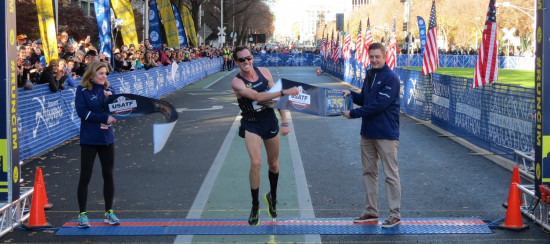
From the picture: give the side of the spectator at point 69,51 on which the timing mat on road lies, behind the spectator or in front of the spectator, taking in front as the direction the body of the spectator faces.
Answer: in front

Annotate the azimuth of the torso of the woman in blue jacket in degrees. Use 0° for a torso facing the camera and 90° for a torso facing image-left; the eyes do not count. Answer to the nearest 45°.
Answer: approximately 315°

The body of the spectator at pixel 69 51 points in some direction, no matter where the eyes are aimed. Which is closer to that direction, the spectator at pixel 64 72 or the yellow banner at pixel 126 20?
the spectator

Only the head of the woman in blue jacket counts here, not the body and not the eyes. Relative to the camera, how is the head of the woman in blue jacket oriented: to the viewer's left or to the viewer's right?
to the viewer's right

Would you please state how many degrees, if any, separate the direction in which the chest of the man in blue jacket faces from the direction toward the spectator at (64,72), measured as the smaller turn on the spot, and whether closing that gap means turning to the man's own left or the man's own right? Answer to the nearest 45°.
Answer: approximately 90° to the man's own right

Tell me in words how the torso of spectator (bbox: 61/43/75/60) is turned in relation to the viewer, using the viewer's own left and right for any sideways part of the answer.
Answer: facing the viewer and to the right of the viewer
